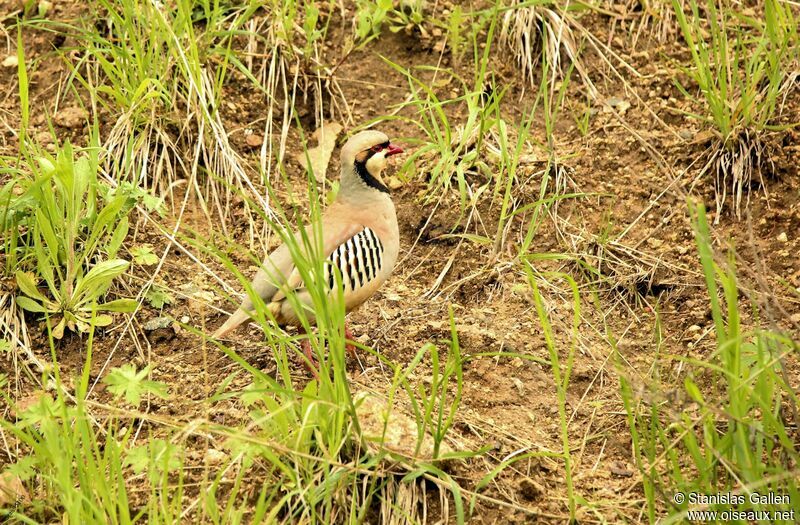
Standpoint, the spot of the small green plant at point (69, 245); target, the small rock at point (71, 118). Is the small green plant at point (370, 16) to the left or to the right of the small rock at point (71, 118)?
right

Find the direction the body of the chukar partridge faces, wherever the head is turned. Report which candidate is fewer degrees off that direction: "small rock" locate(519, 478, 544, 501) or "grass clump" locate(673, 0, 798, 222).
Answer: the grass clump

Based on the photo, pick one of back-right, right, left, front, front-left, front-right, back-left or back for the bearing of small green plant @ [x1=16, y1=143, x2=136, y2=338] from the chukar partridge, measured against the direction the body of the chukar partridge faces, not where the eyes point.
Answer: back

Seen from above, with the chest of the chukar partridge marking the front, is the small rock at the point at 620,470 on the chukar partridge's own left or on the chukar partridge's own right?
on the chukar partridge's own right

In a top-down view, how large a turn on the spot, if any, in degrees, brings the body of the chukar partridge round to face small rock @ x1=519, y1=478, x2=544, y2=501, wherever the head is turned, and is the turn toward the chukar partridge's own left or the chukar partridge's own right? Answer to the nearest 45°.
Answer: approximately 45° to the chukar partridge's own right

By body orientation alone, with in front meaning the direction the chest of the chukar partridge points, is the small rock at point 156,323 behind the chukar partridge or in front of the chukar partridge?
behind

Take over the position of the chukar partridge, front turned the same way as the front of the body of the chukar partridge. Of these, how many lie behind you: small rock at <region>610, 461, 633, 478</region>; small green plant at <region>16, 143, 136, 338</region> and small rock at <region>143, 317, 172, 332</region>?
2

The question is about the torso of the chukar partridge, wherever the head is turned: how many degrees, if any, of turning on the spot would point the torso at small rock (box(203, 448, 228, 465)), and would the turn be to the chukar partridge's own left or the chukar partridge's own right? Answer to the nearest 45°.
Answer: approximately 90° to the chukar partridge's own right

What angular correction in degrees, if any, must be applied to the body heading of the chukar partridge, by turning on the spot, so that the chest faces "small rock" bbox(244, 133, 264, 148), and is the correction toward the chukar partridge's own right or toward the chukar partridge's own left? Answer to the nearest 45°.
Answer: approximately 135° to the chukar partridge's own left

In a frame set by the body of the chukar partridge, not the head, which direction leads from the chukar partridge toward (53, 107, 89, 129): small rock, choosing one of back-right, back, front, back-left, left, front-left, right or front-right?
back-left

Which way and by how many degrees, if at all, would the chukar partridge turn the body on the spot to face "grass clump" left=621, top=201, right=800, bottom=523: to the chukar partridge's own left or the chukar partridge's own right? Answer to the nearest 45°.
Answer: approximately 45° to the chukar partridge's own right

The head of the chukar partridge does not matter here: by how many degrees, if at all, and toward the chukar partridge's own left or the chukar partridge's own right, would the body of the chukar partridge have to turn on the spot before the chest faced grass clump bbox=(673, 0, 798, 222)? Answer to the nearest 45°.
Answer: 0° — it already faces it

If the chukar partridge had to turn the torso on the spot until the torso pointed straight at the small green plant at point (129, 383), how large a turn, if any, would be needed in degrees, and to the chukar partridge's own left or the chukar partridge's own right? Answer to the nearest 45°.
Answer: approximately 135° to the chukar partridge's own right

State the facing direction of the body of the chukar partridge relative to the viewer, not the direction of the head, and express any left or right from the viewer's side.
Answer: facing to the right of the viewer
